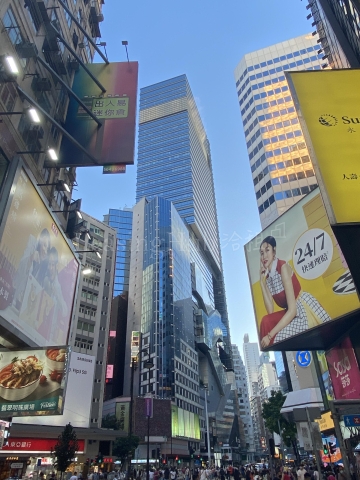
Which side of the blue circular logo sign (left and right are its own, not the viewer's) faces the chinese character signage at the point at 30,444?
right

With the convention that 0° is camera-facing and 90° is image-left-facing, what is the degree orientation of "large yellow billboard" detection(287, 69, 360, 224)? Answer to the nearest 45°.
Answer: approximately 0°

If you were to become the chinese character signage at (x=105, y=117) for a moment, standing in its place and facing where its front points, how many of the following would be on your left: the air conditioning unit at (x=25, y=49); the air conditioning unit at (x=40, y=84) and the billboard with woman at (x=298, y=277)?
1

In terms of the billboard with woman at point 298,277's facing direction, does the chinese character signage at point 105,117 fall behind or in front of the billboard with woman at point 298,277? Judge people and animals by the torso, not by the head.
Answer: in front

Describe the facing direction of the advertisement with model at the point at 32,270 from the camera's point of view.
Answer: facing the viewer and to the right of the viewer

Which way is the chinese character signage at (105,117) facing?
toward the camera
